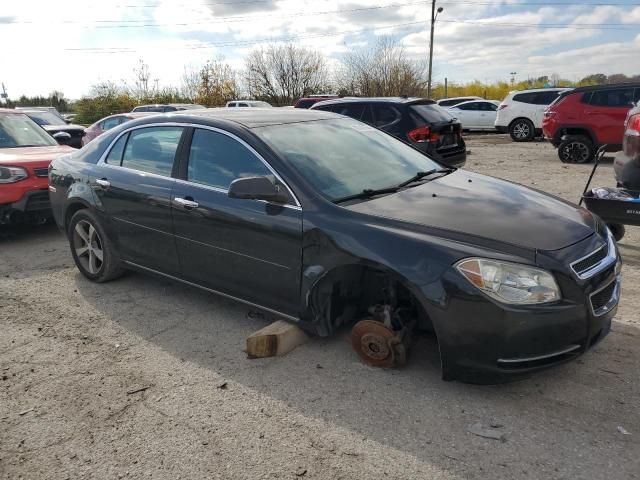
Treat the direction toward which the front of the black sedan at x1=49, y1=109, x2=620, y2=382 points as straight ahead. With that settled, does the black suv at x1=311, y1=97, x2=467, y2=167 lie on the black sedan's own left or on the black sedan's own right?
on the black sedan's own left

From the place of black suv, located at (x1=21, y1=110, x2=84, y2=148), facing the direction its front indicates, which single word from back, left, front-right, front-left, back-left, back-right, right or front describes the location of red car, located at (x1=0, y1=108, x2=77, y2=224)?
front-right

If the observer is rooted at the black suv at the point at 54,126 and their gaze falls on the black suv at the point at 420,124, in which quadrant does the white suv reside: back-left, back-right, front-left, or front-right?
front-left

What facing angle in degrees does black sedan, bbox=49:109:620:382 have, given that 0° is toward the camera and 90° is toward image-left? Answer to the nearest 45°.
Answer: approximately 315°

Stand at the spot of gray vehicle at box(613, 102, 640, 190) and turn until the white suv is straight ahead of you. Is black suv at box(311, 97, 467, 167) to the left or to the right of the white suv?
left

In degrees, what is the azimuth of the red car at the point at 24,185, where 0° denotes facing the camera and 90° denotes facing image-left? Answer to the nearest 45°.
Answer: approximately 315°

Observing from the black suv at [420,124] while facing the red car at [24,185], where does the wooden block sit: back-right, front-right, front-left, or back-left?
front-left

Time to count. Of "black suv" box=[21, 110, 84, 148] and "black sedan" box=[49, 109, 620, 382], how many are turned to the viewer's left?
0

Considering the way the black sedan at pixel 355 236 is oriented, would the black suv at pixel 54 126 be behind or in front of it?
behind
